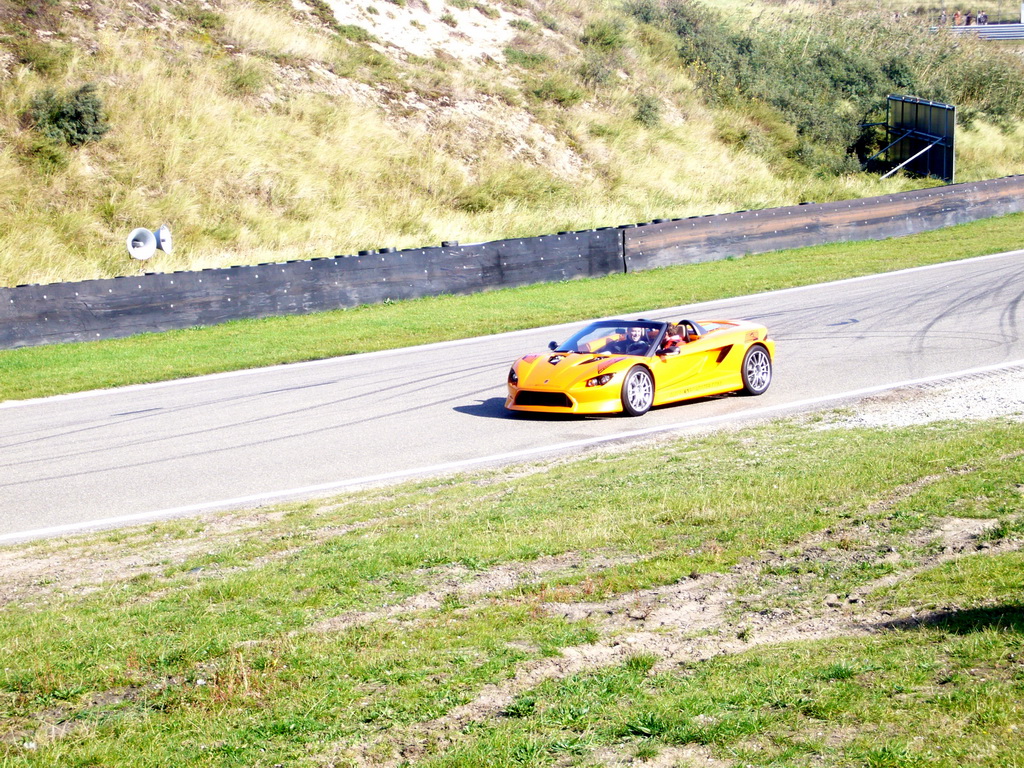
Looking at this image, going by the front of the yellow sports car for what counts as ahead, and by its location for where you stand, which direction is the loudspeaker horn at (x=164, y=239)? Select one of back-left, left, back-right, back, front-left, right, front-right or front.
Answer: right

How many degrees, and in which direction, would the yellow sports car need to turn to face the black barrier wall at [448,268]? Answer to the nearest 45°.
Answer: approximately 135° to its right

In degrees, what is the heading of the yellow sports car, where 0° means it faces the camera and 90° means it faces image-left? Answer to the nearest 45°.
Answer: approximately 45°

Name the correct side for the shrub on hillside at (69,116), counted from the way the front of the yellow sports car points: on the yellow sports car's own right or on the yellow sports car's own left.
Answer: on the yellow sports car's own right

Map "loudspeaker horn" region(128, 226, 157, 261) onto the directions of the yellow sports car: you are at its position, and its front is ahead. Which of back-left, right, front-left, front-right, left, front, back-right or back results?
right

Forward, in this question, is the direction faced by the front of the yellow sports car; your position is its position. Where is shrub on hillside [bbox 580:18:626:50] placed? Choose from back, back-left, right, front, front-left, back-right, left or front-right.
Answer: back-right

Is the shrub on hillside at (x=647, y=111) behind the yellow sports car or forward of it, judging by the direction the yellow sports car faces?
behind
